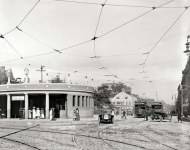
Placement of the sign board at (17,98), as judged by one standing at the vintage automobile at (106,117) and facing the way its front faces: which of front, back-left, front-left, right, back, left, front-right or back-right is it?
back-right

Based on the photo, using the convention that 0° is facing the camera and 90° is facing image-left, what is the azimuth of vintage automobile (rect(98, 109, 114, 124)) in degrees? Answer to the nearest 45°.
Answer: approximately 0°
